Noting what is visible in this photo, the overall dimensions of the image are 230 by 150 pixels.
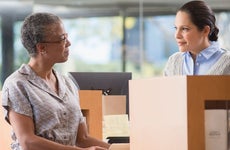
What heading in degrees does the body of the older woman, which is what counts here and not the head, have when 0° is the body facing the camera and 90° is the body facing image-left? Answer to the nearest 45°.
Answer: approximately 315°

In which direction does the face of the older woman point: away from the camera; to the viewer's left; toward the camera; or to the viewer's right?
to the viewer's right
